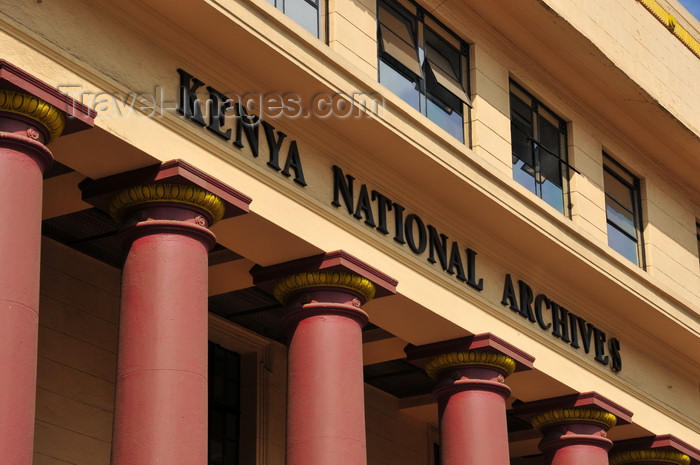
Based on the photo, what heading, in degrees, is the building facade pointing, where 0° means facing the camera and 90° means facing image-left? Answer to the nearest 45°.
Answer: approximately 315°

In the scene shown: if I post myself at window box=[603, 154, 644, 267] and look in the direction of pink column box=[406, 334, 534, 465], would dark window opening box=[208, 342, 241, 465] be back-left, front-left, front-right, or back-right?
front-right
